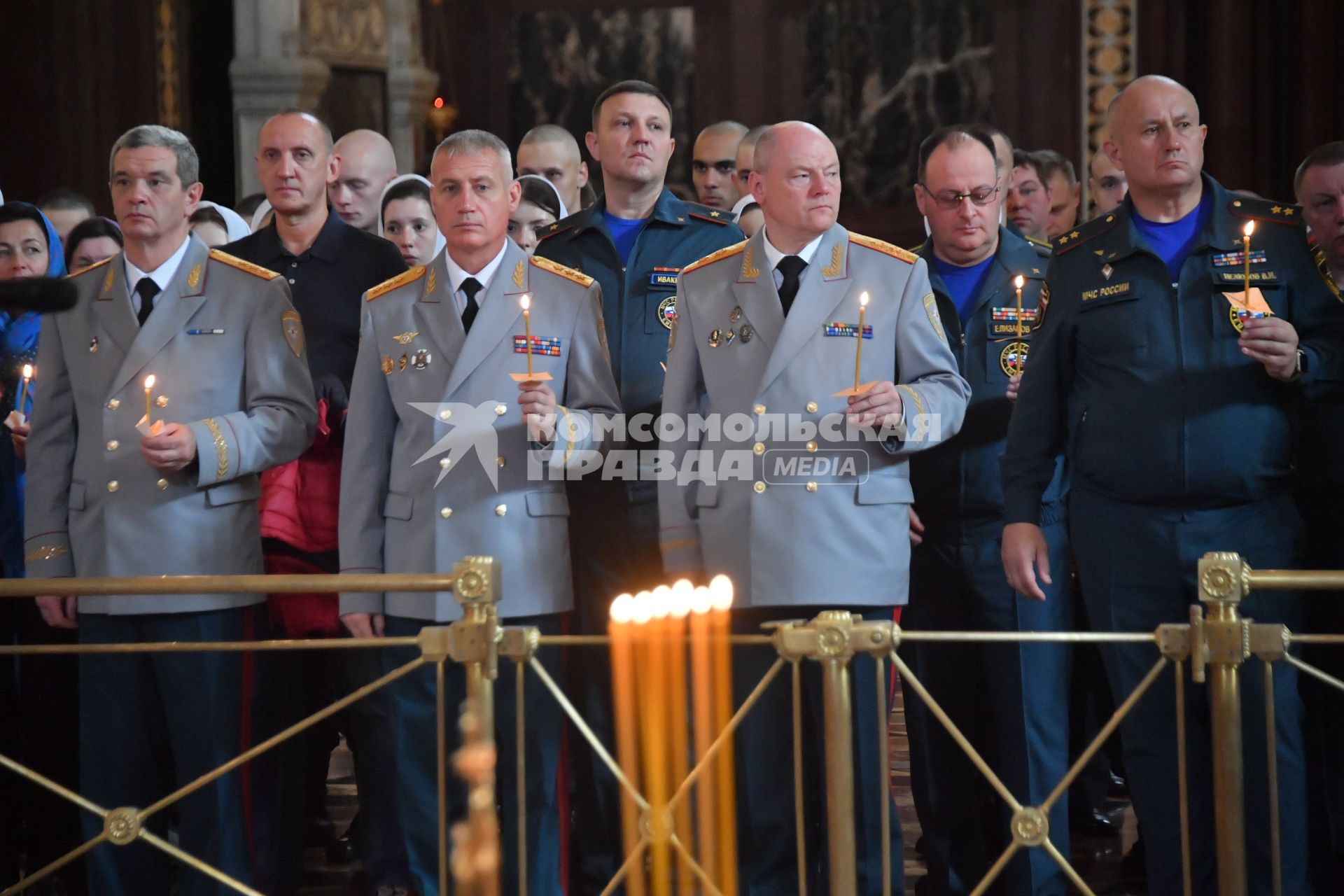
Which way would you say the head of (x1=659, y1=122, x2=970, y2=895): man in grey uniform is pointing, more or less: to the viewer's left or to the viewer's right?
to the viewer's right

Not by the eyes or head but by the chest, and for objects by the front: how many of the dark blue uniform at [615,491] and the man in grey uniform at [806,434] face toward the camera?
2

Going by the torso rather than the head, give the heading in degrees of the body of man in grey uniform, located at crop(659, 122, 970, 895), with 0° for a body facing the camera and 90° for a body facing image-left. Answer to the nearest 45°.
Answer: approximately 0°

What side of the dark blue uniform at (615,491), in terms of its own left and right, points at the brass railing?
front

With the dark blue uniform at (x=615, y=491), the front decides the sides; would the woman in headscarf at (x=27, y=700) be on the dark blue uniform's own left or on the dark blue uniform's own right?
on the dark blue uniform's own right

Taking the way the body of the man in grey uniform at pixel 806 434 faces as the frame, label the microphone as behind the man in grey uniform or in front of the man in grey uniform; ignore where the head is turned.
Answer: in front

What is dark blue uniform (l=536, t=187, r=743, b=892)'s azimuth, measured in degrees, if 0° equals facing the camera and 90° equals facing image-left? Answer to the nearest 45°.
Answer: approximately 0°
